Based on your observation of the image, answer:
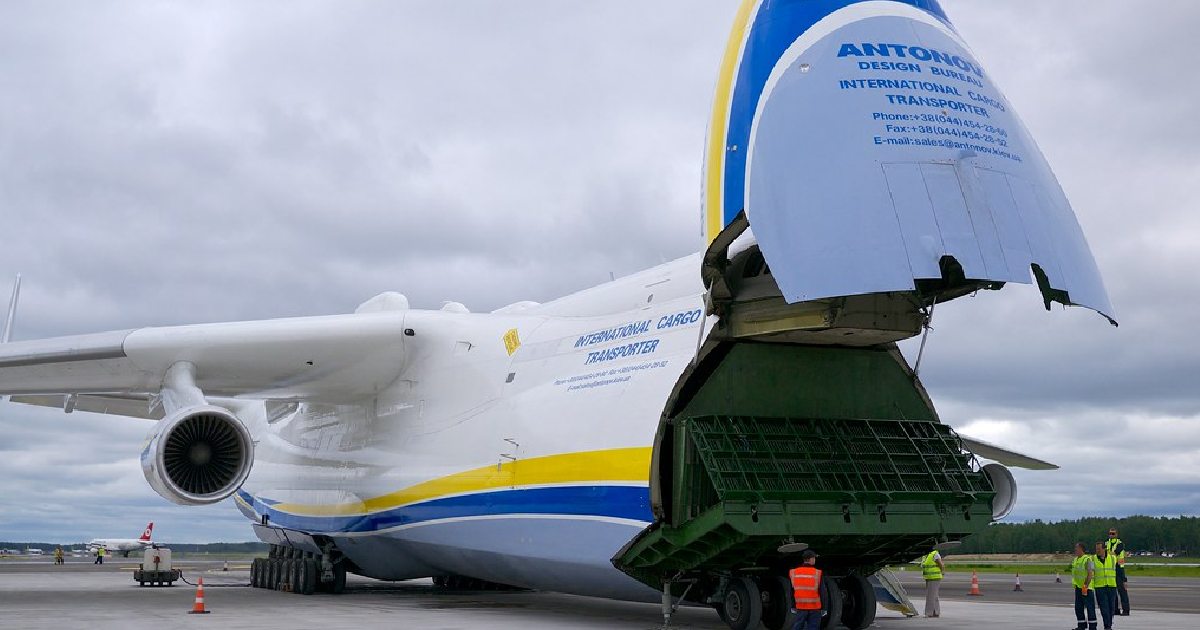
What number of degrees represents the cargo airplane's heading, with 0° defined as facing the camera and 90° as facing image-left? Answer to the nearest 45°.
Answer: approximately 315°

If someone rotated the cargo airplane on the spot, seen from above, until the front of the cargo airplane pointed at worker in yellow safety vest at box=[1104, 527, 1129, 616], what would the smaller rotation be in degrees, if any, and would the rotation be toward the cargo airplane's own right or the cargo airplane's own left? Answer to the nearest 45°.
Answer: approximately 90° to the cargo airplane's own left
